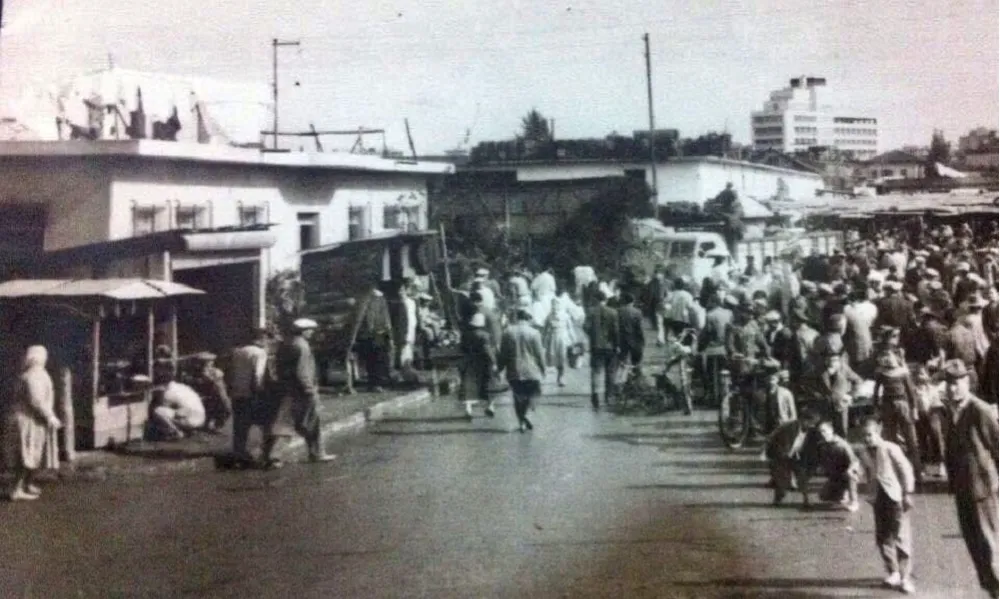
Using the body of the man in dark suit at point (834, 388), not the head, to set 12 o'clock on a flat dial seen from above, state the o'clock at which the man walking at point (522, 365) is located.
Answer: The man walking is roughly at 3 o'clock from the man in dark suit.

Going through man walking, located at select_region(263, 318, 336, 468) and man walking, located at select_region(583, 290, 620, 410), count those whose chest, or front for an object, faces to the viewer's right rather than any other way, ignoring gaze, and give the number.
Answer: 1

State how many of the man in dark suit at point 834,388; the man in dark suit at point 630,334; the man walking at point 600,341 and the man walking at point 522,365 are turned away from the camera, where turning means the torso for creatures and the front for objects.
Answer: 3

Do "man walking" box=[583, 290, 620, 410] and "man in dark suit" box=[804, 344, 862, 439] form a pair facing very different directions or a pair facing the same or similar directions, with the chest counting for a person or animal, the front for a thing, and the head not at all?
very different directions

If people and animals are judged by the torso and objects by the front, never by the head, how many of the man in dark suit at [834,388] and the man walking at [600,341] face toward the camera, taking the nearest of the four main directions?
1

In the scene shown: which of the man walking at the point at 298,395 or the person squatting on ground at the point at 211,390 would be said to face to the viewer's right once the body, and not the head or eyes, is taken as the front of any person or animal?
the man walking

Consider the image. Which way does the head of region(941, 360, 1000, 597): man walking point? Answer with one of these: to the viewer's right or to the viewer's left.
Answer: to the viewer's left

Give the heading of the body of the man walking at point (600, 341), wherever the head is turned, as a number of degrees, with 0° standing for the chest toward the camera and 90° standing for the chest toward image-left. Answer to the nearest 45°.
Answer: approximately 180°

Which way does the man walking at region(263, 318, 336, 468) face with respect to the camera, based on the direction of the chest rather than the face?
to the viewer's right

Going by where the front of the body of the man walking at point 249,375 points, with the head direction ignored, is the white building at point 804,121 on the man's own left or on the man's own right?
on the man's own right

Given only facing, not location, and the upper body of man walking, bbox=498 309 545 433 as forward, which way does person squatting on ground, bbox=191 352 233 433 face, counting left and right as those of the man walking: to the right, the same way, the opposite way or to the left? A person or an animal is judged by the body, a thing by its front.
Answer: to the left

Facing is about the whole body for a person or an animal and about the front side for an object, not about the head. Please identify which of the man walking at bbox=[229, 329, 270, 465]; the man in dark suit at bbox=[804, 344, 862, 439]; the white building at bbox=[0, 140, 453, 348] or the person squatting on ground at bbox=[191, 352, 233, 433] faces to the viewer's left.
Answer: the person squatting on ground

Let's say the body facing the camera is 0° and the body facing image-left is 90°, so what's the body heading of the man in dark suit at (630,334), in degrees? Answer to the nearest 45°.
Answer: approximately 180°

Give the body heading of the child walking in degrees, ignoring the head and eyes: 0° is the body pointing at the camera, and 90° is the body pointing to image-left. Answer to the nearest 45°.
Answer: approximately 45°
